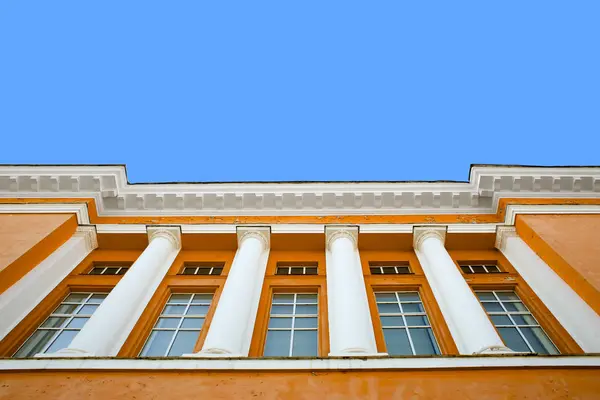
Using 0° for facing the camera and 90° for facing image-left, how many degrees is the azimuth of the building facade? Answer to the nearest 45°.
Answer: approximately 0°
